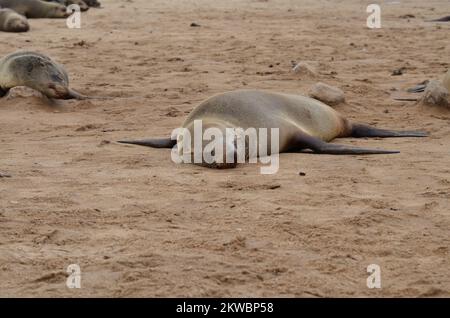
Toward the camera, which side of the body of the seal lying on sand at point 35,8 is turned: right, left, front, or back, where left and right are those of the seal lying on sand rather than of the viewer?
right

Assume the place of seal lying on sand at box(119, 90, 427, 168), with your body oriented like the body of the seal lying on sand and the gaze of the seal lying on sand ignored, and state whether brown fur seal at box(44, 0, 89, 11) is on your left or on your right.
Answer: on your right

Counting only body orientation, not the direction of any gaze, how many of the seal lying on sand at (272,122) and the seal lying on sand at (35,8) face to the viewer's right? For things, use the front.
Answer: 1

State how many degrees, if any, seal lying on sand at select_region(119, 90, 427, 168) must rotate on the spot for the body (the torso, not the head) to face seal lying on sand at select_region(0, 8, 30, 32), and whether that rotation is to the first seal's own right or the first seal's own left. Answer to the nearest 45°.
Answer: approximately 90° to the first seal's own right

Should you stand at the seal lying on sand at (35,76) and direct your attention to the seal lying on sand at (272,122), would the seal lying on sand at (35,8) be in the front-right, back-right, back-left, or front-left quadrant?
back-left

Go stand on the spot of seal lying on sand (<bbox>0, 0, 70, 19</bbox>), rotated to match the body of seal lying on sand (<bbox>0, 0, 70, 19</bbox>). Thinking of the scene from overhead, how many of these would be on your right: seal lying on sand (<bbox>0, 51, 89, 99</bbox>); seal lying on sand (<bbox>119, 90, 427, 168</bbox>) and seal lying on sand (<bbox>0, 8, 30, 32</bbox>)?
3

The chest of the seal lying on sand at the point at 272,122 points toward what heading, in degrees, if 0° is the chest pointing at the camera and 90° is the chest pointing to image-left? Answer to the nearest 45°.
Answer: approximately 45°

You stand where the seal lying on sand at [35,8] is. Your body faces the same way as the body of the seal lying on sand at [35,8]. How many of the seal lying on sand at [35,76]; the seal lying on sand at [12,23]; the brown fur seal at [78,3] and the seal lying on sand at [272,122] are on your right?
3

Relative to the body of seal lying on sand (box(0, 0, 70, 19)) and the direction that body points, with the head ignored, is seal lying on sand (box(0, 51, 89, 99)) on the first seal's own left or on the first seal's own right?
on the first seal's own right

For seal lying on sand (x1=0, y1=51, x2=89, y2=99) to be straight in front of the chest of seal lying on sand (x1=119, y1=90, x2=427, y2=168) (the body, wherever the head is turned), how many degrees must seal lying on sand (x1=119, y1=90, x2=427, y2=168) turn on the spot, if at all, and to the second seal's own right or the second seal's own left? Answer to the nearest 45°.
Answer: approximately 90° to the second seal's own right

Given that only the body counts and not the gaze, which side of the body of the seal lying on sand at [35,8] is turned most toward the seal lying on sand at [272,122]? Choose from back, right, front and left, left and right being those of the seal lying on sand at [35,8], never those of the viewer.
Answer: right
